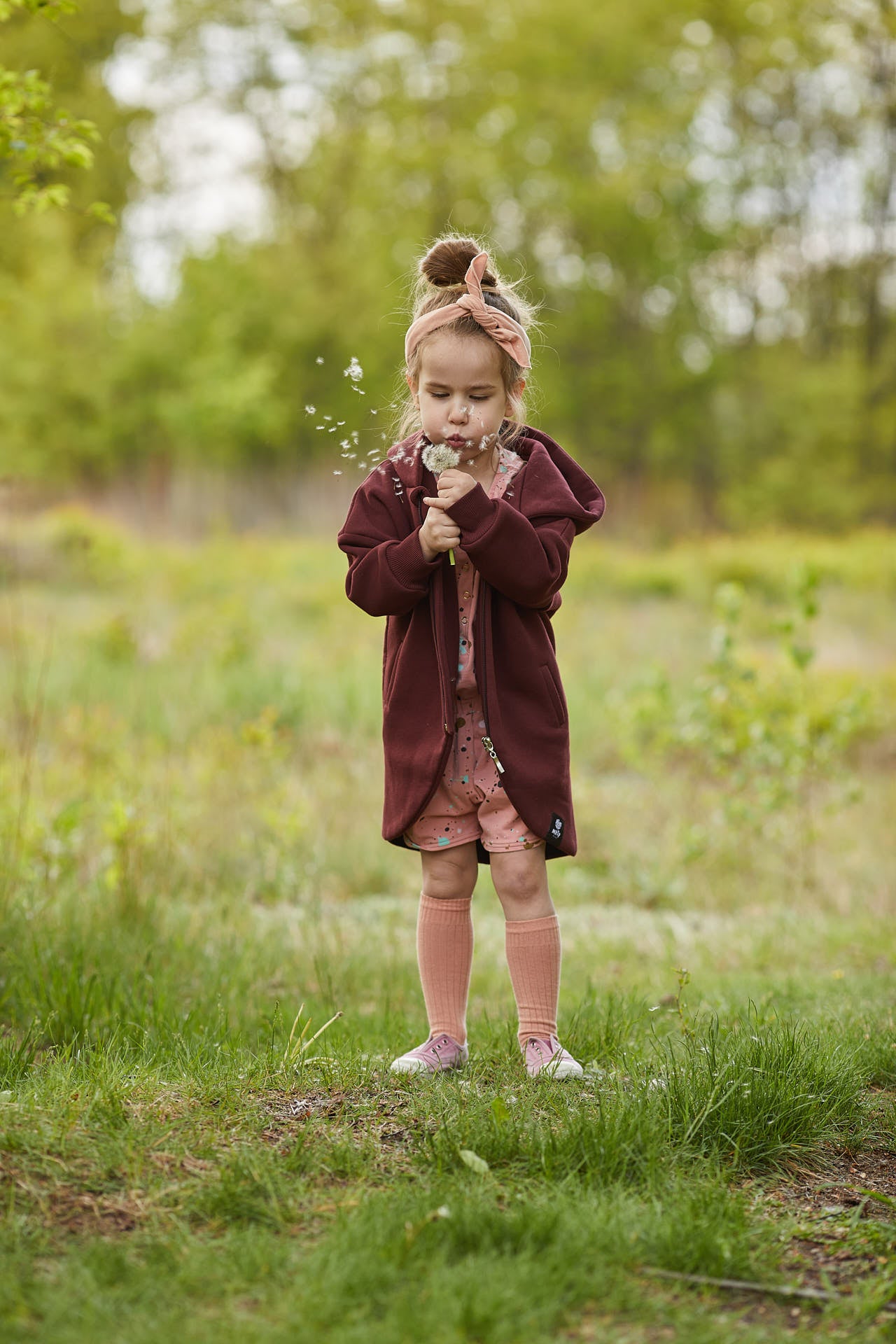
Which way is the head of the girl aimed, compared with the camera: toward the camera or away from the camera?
toward the camera

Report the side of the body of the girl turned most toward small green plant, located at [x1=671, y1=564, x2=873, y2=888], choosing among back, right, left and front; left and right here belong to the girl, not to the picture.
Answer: back

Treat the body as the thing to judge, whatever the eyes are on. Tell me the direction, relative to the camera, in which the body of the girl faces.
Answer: toward the camera

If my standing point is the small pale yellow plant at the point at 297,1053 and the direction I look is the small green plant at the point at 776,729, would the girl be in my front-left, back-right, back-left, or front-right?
front-right
